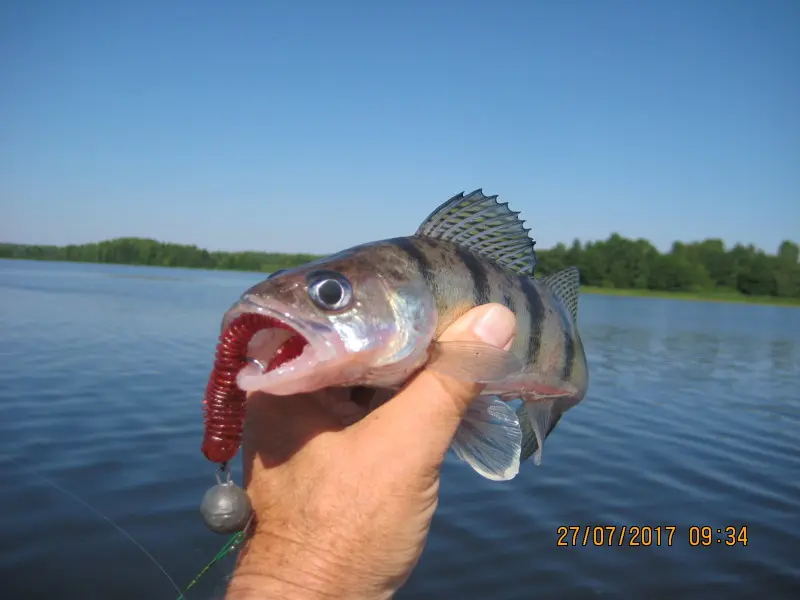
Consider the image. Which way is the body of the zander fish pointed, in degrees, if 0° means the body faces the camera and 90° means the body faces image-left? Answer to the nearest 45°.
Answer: approximately 45°

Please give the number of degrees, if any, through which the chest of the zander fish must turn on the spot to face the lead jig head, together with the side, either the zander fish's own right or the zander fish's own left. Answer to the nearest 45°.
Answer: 0° — it already faces it
